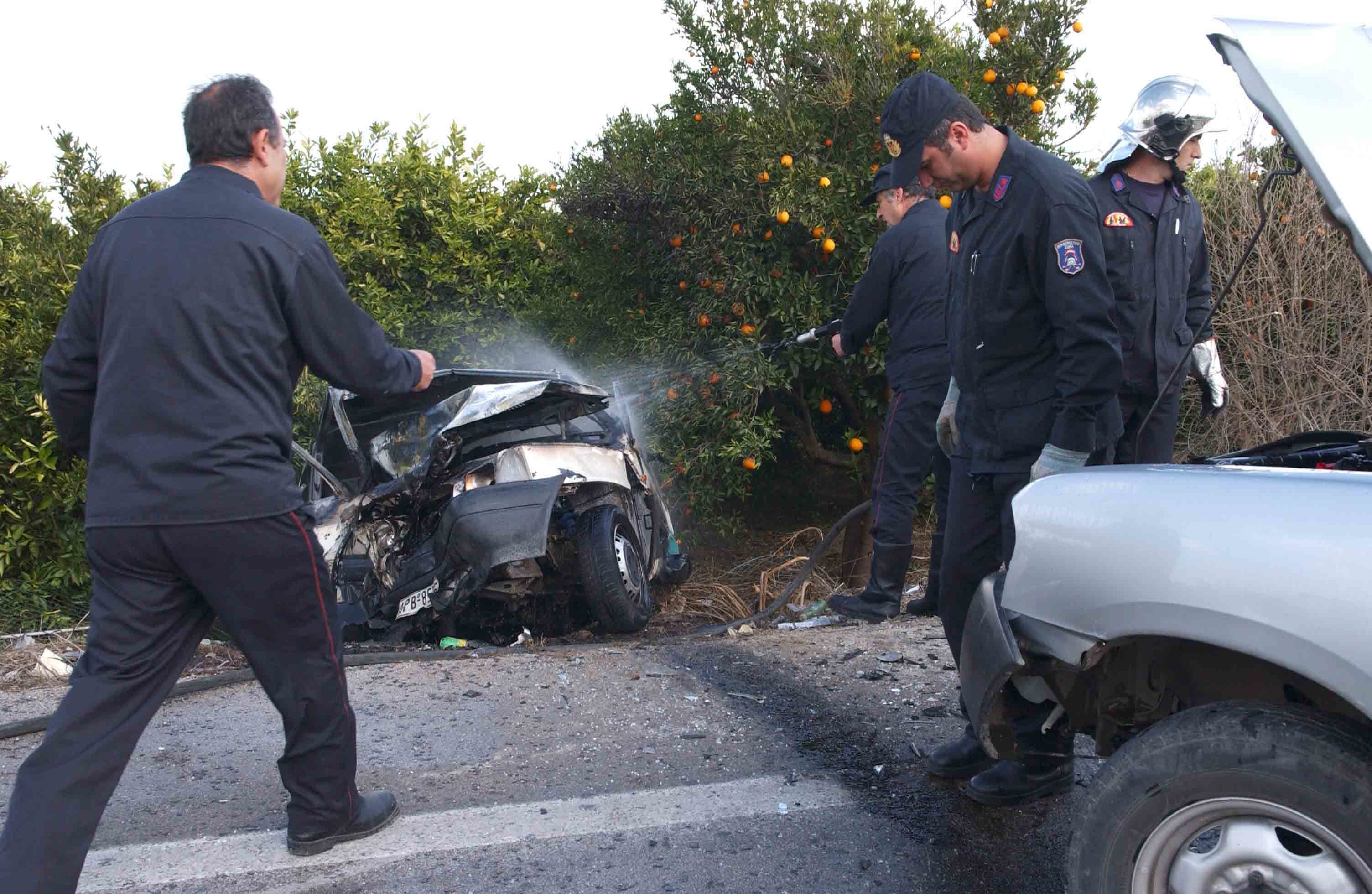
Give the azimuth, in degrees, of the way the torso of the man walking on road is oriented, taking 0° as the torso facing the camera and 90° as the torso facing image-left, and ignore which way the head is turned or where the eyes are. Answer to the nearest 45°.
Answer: approximately 225°

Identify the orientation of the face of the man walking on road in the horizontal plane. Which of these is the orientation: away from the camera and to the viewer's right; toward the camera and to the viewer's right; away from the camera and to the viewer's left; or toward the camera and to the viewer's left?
away from the camera and to the viewer's right

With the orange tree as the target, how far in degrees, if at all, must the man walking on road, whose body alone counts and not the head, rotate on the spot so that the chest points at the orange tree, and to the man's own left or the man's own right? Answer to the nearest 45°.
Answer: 0° — they already face it

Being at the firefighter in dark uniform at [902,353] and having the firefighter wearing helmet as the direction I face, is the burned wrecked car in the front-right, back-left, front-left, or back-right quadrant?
back-right

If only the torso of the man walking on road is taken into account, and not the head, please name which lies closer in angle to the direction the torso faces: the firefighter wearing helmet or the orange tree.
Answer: the orange tree

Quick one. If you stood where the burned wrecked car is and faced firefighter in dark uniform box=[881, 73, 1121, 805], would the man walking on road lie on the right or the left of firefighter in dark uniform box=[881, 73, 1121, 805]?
right

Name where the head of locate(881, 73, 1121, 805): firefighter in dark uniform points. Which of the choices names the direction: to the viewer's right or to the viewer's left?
to the viewer's left
